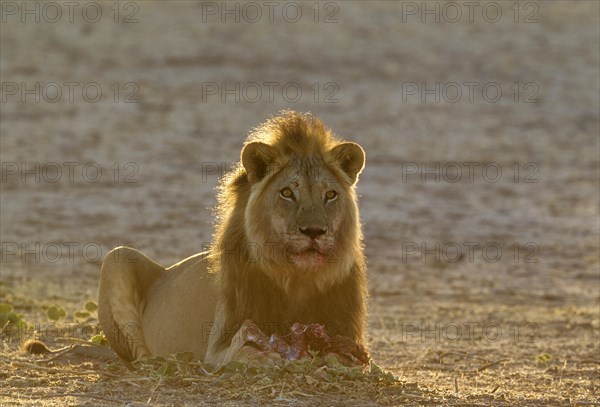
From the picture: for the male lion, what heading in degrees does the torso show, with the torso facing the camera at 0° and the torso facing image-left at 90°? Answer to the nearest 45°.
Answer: approximately 315°
